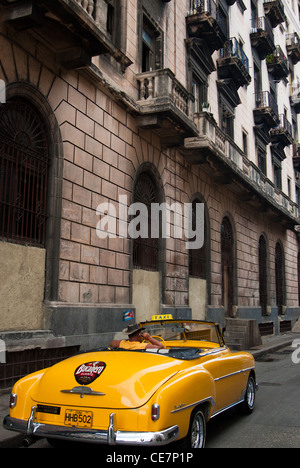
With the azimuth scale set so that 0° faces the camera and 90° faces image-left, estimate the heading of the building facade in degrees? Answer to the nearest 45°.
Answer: approximately 315°

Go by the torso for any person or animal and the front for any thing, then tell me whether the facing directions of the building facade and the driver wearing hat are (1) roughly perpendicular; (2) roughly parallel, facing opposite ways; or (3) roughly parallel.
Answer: roughly perpendicular
